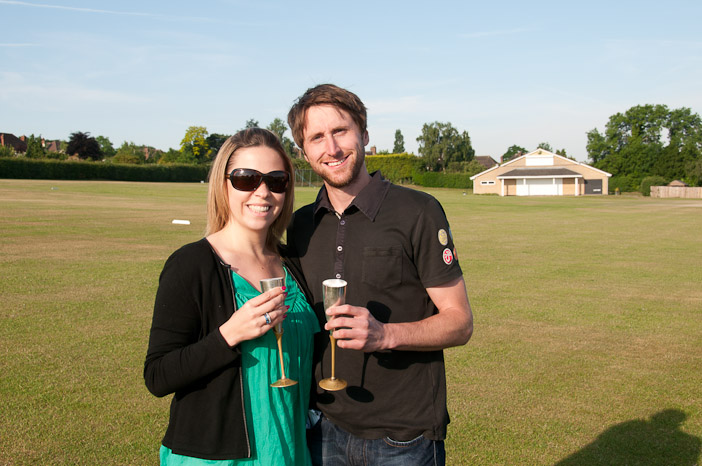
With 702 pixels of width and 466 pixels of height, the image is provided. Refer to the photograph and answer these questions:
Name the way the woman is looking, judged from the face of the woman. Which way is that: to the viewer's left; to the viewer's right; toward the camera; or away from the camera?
toward the camera

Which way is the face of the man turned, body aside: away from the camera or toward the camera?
toward the camera

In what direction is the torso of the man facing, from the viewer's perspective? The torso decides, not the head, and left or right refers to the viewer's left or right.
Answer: facing the viewer and to the left of the viewer

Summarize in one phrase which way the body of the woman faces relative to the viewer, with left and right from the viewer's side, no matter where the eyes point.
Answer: facing the viewer and to the right of the viewer

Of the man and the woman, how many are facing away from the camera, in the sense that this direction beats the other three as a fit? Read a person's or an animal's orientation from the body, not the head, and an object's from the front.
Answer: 0
